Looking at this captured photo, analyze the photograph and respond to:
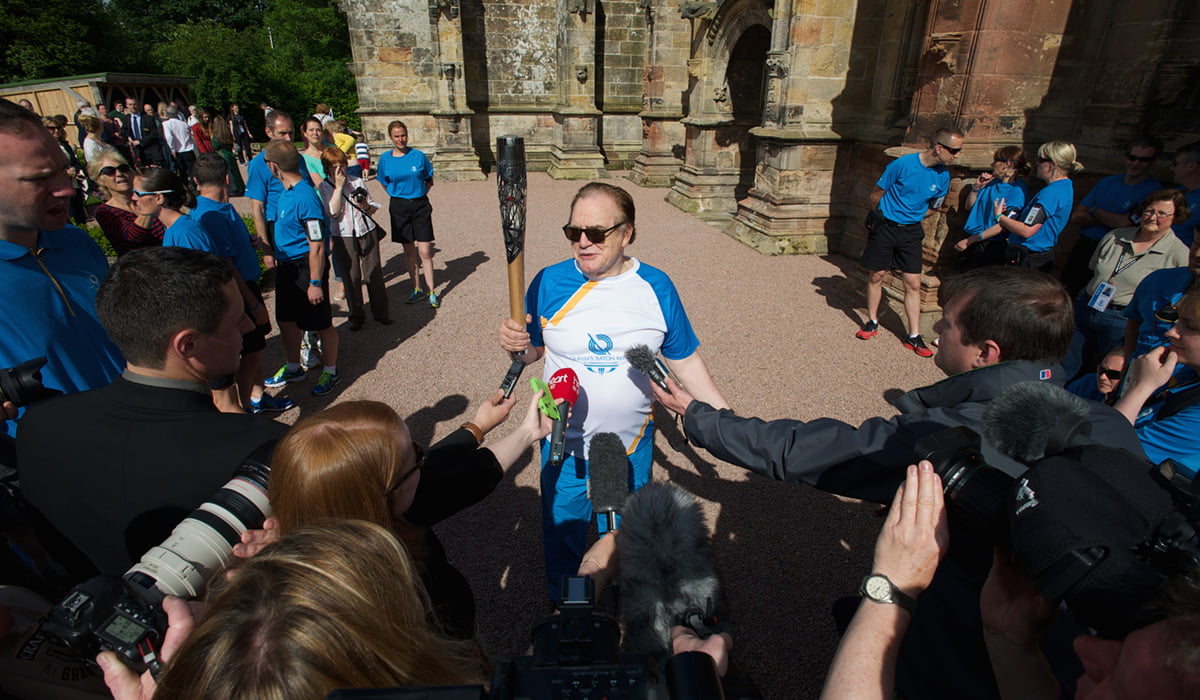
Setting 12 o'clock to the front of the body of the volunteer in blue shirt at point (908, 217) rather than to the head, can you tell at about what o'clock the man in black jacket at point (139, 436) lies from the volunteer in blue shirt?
The man in black jacket is roughly at 2 o'clock from the volunteer in blue shirt.

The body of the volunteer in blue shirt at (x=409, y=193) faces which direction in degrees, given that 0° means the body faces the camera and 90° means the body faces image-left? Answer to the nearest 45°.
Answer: approximately 0°

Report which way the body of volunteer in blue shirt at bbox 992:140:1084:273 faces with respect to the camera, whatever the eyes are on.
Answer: to the viewer's left

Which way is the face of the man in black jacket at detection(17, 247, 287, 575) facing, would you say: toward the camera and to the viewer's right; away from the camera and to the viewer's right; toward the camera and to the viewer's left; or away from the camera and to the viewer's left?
away from the camera and to the viewer's right

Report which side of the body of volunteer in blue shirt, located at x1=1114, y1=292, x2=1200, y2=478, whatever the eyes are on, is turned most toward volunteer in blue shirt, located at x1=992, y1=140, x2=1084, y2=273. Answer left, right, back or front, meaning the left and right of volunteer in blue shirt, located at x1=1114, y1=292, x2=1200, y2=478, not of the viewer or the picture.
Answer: right

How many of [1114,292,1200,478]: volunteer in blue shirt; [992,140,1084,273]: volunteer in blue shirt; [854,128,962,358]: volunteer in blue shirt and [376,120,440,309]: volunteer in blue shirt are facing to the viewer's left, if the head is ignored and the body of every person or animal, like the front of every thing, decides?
2

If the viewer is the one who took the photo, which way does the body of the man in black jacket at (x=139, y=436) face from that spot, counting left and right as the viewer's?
facing away from the viewer and to the right of the viewer

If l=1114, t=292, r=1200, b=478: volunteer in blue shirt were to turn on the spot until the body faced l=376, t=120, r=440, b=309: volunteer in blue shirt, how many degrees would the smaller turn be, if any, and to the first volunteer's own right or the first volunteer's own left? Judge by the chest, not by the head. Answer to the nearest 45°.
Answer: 0° — they already face them

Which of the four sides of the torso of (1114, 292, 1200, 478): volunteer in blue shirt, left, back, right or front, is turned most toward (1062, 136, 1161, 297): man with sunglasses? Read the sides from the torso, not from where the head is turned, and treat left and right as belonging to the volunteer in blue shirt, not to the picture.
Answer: right

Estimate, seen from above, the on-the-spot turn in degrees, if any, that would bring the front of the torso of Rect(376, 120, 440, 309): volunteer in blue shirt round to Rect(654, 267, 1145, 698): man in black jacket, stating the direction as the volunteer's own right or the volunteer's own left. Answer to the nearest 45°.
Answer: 0° — they already face them

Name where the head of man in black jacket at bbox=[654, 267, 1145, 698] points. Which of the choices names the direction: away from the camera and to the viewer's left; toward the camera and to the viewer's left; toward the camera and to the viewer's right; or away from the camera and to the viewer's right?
away from the camera and to the viewer's left

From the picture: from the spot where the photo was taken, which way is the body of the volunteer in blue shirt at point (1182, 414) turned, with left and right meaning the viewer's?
facing to the left of the viewer
